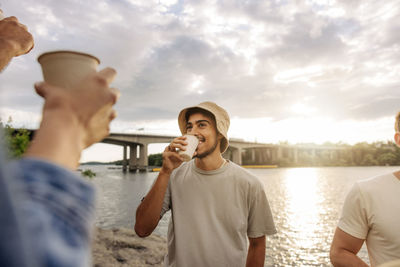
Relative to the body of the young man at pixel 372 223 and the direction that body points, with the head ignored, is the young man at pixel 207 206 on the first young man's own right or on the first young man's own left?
on the first young man's own right

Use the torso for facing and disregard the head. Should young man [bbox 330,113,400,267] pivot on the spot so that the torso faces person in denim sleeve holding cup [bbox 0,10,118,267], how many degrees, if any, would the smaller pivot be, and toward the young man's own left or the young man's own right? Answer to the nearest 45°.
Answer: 0° — they already face them
